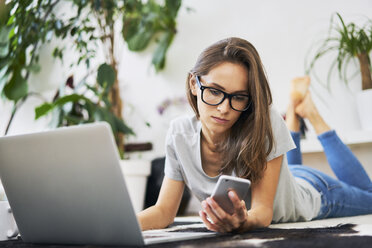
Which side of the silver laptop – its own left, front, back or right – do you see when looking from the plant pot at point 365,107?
front

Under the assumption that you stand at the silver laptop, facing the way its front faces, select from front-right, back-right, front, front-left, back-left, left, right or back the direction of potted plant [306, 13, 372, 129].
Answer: front

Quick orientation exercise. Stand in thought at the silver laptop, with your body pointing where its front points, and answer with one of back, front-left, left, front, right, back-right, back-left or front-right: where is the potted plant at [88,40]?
front-left

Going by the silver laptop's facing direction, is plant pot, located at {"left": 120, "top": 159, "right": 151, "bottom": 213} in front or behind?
in front

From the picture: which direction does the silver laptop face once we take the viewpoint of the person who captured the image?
facing away from the viewer and to the right of the viewer

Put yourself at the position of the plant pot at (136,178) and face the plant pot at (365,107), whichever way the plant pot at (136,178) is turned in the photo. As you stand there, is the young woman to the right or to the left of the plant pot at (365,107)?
right
